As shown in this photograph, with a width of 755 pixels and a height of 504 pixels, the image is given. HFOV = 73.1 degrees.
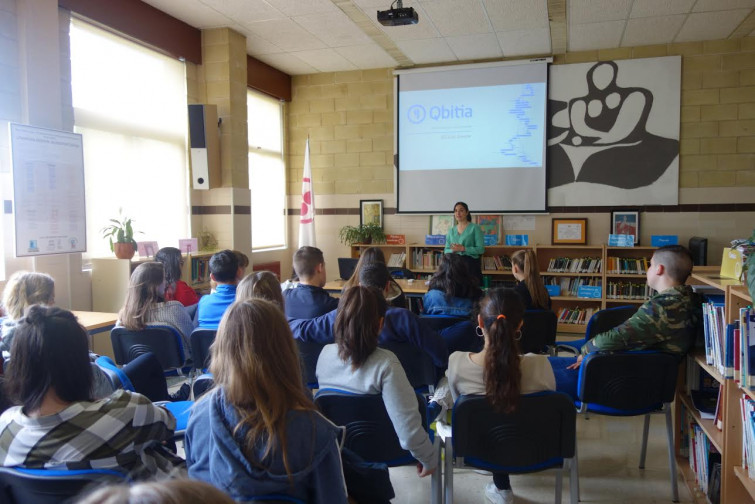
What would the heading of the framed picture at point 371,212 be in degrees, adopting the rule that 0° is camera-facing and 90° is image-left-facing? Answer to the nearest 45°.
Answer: approximately 0°

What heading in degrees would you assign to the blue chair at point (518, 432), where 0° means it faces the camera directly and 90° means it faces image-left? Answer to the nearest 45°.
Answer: approximately 180°

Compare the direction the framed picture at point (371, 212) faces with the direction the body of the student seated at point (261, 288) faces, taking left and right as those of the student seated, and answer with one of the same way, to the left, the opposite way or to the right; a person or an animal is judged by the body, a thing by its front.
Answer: the opposite way

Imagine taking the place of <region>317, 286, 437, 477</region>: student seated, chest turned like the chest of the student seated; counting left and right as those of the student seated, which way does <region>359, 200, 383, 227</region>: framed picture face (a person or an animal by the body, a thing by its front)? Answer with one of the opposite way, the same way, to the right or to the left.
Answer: the opposite way

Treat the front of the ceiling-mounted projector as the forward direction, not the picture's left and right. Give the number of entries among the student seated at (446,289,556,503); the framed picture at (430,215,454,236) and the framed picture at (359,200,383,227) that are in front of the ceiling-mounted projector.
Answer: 2

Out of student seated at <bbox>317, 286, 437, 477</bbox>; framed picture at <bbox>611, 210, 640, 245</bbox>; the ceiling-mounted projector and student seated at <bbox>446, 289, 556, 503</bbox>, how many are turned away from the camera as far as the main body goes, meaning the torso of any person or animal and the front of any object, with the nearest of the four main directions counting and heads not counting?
3

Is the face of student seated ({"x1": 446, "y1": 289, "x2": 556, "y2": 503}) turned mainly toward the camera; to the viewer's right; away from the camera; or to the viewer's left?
away from the camera

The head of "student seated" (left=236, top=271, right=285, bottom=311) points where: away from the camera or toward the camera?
away from the camera

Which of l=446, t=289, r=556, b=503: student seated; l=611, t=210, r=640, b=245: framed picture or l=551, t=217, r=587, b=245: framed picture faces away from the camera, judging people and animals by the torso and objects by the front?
the student seated

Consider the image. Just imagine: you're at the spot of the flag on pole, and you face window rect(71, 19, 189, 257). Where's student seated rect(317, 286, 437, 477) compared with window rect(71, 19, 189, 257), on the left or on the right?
left

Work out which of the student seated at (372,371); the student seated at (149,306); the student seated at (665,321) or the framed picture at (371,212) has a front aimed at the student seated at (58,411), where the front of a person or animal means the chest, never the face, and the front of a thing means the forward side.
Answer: the framed picture

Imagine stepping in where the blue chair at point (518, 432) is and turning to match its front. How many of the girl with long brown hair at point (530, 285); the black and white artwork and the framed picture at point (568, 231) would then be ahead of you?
3

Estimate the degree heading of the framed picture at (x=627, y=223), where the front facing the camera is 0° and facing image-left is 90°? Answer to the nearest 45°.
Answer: approximately 0°

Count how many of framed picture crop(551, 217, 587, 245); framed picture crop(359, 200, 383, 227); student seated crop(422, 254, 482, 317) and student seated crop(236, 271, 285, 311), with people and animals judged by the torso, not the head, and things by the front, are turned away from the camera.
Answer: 2

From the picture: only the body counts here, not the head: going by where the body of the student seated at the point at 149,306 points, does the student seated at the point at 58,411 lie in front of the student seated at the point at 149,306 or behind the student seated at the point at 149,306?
behind

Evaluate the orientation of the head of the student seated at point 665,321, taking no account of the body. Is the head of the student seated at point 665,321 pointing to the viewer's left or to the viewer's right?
to the viewer's left
